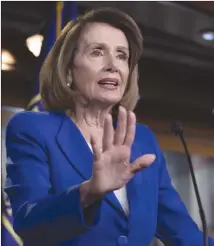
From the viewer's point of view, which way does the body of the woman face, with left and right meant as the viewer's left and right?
facing the viewer and to the right of the viewer

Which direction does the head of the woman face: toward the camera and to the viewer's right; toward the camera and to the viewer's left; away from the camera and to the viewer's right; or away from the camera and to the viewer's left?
toward the camera and to the viewer's right

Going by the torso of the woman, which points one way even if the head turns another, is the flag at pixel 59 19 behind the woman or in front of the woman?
behind
